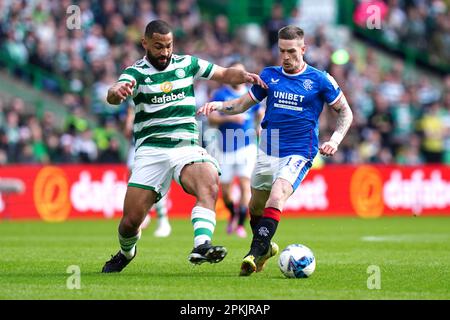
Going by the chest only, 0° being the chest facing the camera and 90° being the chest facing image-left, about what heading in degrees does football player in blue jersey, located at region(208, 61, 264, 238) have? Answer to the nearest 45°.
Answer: approximately 0°

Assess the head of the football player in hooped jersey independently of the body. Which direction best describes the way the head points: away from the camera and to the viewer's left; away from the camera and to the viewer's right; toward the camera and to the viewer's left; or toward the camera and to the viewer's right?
toward the camera and to the viewer's right

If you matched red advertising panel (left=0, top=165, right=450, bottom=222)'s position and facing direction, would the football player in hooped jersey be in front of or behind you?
in front

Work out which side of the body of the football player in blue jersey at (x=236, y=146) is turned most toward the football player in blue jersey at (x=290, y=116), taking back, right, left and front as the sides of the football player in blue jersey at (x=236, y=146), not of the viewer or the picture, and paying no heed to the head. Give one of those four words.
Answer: front

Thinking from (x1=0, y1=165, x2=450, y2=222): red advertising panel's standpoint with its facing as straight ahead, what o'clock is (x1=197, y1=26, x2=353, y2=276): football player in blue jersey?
The football player in blue jersey is roughly at 12 o'clock from the red advertising panel.

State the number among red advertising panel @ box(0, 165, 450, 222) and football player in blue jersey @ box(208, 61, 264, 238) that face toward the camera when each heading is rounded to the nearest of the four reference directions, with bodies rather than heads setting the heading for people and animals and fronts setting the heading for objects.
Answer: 2

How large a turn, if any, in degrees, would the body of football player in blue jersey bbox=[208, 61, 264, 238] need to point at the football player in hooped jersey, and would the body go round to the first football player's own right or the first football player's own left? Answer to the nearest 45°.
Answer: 0° — they already face them

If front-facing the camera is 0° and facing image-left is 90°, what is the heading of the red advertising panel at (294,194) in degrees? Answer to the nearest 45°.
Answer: approximately 0°
